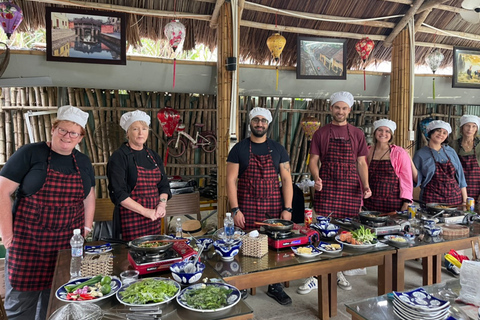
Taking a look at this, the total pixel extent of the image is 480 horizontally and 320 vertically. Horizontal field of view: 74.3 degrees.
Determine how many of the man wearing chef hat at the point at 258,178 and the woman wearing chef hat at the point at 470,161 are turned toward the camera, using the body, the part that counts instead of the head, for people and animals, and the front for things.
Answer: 2

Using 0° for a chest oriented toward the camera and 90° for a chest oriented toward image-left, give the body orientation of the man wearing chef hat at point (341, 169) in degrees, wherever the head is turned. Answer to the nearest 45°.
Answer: approximately 0°

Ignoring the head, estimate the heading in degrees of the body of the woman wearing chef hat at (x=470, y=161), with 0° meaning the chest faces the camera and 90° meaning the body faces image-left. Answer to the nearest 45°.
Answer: approximately 0°

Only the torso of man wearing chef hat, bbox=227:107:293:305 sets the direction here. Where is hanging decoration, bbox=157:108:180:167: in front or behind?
behind
